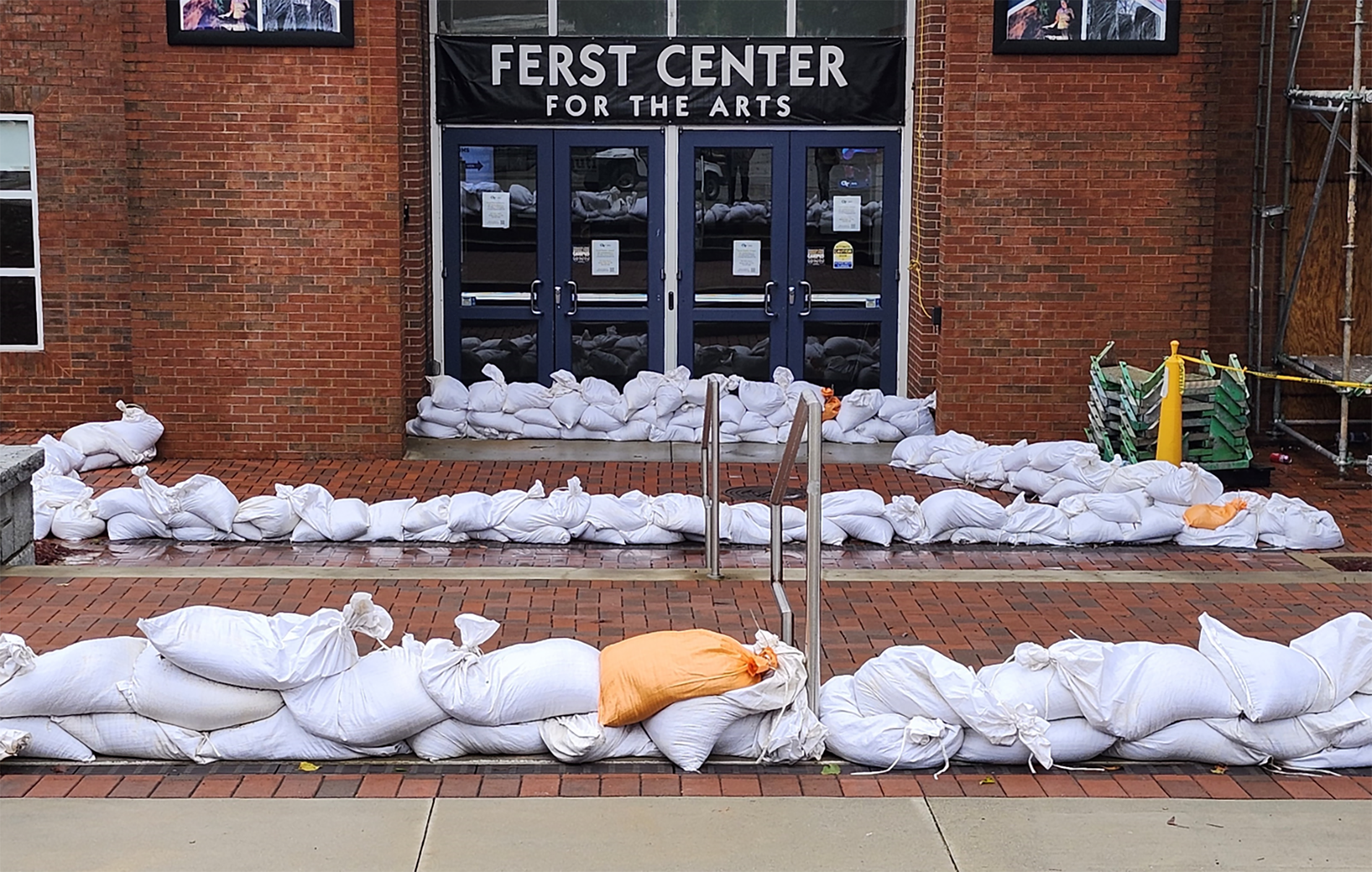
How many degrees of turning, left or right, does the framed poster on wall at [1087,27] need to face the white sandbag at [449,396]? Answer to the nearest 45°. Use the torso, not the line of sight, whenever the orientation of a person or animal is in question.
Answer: approximately 90° to its right

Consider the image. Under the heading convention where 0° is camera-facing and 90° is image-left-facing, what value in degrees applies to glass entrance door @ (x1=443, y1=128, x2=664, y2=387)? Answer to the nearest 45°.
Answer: approximately 0°

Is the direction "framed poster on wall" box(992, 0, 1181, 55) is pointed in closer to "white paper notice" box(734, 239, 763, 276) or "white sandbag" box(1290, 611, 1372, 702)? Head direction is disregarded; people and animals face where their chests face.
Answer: the white sandbag

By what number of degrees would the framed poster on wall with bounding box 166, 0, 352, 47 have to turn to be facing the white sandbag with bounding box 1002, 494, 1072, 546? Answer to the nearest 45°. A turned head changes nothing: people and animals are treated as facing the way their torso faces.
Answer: approximately 45° to its left

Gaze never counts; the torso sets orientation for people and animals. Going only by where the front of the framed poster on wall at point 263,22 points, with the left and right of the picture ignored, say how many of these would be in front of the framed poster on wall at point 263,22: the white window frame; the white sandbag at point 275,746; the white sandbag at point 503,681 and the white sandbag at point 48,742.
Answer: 3
